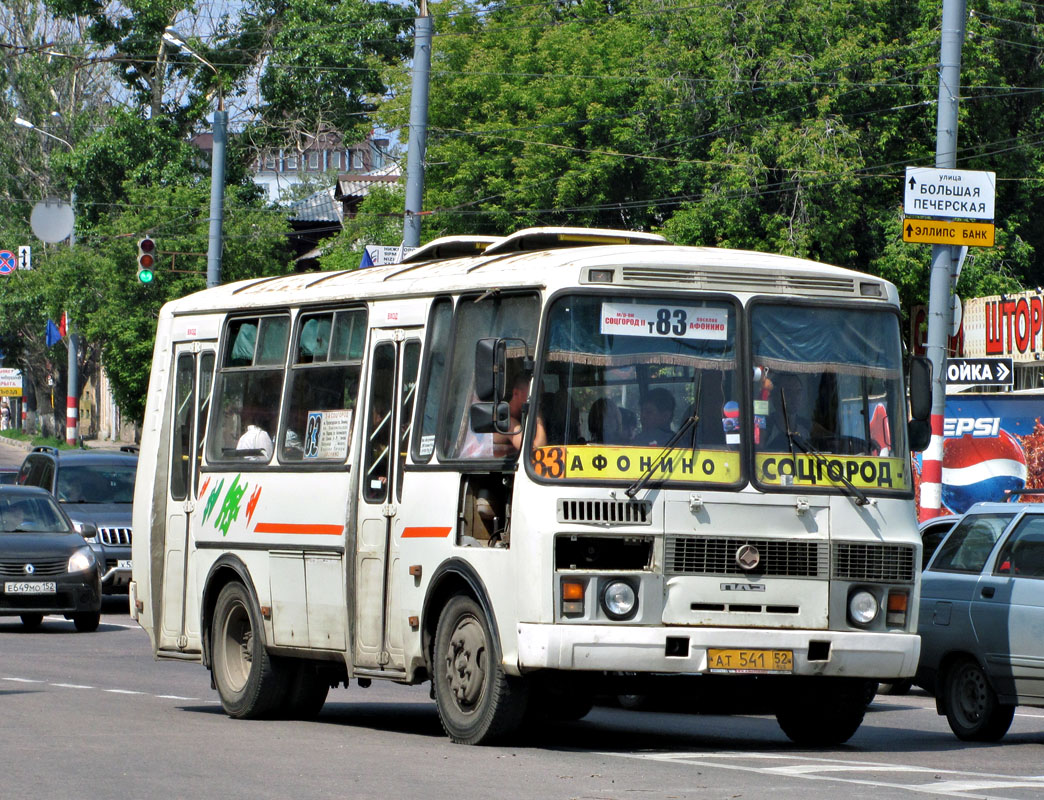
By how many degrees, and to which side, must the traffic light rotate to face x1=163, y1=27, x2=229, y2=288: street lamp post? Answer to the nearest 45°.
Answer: approximately 90° to its left

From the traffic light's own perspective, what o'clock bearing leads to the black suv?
The black suv is roughly at 12 o'clock from the traffic light.

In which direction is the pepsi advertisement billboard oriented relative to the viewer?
toward the camera

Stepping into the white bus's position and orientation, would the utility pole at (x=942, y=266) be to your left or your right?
on your left

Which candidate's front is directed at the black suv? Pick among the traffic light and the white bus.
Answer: the traffic light

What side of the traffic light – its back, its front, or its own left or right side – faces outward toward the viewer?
front

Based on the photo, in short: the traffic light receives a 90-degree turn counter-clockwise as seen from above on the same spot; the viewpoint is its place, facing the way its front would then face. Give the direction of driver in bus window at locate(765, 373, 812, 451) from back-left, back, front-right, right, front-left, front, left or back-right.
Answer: right

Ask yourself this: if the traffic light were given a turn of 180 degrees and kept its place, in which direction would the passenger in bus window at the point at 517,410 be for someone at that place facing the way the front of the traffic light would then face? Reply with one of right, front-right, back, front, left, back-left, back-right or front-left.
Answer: back

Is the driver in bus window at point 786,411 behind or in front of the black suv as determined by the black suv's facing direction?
in front

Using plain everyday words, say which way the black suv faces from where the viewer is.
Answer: facing the viewer and to the right of the viewer

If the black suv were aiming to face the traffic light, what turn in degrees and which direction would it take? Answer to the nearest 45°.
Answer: approximately 135° to its left

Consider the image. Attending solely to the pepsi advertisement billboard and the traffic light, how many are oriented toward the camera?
2

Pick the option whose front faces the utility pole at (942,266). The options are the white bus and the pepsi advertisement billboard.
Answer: the pepsi advertisement billboard
